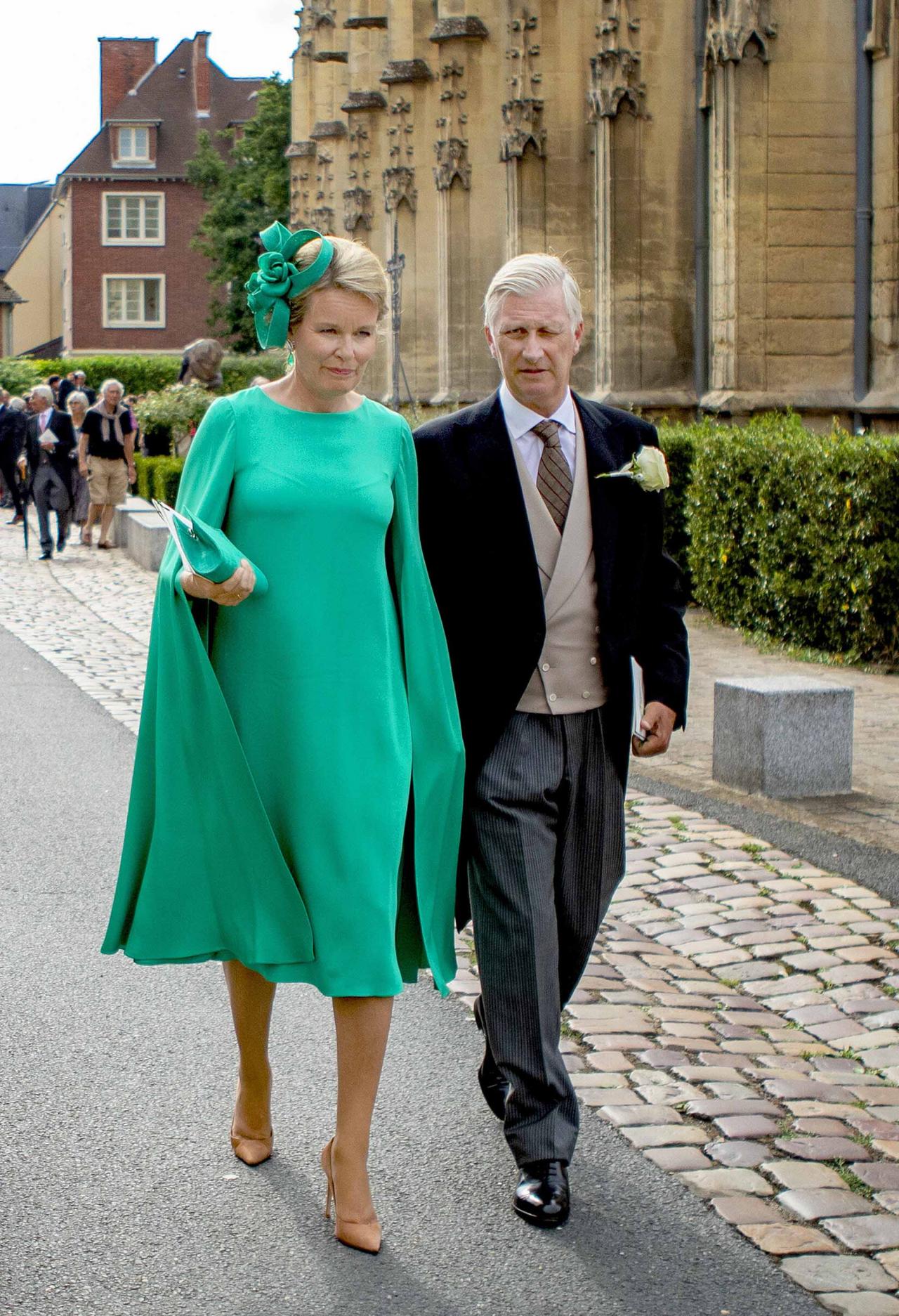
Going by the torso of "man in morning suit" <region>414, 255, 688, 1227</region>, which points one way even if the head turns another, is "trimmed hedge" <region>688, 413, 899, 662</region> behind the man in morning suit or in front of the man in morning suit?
behind

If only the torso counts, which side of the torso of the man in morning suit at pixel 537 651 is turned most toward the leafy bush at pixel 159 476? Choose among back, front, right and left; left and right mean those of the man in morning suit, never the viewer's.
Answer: back

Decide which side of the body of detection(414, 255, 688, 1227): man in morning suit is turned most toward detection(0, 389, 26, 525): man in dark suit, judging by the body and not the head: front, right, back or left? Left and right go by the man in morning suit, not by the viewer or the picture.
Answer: back

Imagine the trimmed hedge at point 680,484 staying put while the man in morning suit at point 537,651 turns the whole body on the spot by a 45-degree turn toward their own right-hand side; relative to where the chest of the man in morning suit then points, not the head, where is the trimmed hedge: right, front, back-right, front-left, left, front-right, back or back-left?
back-right

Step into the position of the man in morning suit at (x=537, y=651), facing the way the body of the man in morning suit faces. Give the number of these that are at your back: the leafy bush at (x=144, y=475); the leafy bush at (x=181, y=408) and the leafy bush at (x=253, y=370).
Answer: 3

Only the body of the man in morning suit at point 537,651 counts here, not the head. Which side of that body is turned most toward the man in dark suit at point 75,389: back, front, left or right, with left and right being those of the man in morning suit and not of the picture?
back

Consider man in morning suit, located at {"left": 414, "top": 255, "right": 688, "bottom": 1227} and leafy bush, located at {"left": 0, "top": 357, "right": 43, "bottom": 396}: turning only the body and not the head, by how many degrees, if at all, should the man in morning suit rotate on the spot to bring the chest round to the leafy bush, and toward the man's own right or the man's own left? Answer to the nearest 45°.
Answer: approximately 180°

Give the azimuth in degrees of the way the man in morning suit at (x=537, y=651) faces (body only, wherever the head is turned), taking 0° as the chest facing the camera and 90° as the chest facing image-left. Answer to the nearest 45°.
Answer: approximately 0°

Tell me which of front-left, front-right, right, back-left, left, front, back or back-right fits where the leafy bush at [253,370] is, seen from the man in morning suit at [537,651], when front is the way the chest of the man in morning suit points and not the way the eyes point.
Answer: back
